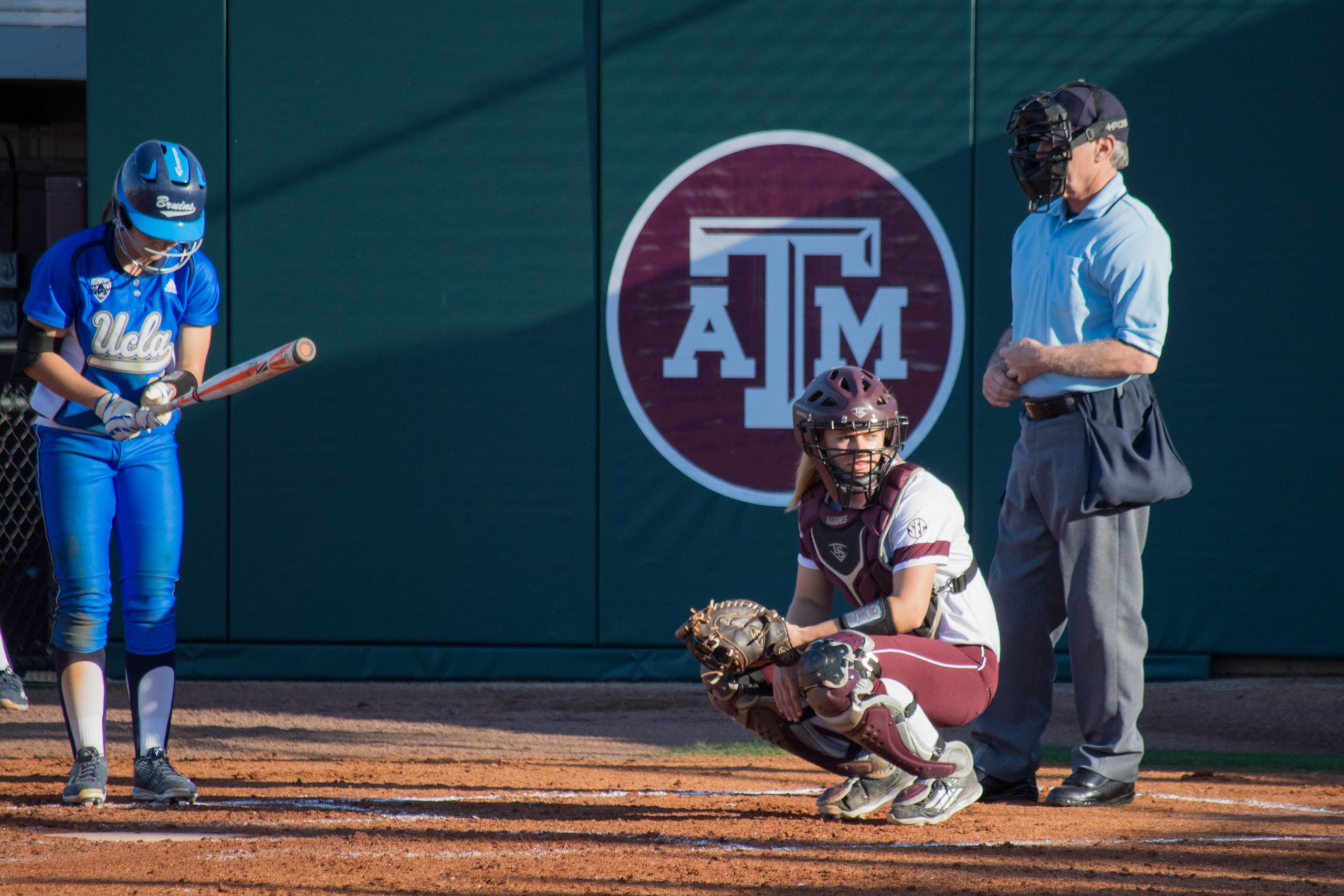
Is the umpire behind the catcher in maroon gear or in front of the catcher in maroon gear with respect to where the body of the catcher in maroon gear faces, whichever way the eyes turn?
behind

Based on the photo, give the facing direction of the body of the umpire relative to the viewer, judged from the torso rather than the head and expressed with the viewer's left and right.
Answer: facing the viewer and to the left of the viewer

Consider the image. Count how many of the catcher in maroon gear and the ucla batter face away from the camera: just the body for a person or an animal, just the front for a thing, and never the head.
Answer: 0

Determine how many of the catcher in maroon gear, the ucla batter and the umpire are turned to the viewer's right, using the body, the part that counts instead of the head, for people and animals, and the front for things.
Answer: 0

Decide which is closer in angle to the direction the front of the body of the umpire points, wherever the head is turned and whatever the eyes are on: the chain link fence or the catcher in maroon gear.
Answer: the catcher in maroon gear

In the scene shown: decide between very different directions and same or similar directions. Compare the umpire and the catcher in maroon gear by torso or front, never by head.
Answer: same or similar directions

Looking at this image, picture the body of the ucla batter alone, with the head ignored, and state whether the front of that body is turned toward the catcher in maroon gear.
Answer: no

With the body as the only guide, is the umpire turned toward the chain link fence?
no

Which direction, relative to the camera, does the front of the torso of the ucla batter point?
toward the camera

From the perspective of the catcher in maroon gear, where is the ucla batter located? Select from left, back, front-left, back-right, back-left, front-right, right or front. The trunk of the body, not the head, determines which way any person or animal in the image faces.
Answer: front-right

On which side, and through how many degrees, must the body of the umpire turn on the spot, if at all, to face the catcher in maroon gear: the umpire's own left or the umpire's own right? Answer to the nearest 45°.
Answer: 0° — they already face them
